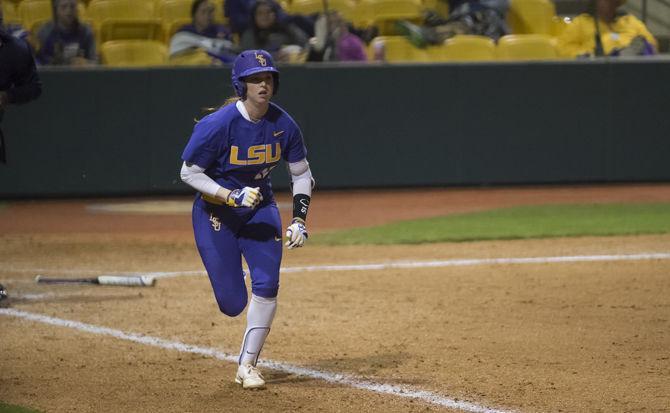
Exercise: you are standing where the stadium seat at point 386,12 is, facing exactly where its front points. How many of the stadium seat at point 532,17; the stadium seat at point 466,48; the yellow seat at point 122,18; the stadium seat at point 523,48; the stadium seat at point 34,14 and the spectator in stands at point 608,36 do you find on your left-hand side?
4

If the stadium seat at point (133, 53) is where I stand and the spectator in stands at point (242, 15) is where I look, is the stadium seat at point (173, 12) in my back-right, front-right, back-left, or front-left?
front-left

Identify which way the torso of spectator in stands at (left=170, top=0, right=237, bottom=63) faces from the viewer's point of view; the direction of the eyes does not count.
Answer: toward the camera

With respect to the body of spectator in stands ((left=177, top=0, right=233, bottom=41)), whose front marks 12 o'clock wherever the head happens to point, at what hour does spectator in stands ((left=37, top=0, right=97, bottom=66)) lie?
spectator in stands ((left=37, top=0, right=97, bottom=66)) is roughly at 3 o'clock from spectator in stands ((left=177, top=0, right=233, bottom=41)).

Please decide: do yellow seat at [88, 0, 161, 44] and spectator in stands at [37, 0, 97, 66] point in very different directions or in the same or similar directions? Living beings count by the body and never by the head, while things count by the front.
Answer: same or similar directions

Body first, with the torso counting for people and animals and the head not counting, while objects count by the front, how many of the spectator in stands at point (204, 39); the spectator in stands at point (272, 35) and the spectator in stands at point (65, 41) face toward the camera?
3

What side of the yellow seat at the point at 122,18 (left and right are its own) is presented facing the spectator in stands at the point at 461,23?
left

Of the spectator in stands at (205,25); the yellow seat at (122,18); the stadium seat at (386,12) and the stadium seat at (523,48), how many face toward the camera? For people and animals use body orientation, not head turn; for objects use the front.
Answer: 4

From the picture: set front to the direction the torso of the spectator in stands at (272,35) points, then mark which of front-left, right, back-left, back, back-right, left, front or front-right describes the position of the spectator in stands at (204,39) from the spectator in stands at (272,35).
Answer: right

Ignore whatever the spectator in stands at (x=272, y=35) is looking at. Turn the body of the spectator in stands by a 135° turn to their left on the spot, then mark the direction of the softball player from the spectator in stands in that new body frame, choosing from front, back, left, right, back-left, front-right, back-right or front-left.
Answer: back-right

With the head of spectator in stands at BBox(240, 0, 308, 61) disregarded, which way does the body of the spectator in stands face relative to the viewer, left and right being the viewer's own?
facing the viewer

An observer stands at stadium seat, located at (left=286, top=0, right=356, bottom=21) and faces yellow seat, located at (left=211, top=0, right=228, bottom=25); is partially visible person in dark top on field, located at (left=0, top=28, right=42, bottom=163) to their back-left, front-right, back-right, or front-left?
front-left

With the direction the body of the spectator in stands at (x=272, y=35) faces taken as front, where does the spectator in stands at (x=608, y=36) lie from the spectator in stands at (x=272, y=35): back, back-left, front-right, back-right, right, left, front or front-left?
left

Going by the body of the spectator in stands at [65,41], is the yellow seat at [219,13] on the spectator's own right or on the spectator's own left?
on the spectator's own left

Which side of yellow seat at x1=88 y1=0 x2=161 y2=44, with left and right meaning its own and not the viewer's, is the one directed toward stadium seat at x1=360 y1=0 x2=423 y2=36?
left

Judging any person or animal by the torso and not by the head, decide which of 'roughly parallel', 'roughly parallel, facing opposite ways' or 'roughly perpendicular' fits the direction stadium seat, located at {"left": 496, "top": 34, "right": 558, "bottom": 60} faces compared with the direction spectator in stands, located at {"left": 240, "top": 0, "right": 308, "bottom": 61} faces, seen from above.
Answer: roughly parallel
